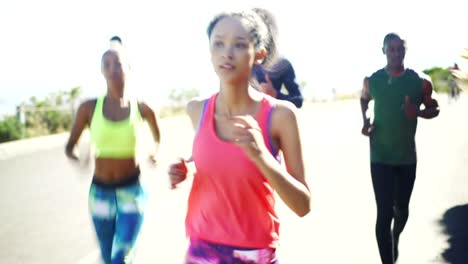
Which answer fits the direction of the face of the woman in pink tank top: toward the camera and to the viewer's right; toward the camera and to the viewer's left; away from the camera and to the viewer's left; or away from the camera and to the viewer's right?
toward the camera and to the viewer's left

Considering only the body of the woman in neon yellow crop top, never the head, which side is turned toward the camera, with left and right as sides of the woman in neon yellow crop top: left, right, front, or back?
front

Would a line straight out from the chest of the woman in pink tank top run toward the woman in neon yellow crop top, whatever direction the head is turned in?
no

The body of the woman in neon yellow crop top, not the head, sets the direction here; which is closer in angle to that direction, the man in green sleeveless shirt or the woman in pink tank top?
the woman in pink tank top

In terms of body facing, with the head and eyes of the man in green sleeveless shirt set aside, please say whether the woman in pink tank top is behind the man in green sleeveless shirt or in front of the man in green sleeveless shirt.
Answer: in front

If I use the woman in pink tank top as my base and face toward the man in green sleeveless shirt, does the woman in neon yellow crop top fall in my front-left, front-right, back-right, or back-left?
front-left

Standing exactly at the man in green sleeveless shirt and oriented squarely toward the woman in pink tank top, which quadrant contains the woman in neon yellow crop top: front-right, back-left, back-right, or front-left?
front-right

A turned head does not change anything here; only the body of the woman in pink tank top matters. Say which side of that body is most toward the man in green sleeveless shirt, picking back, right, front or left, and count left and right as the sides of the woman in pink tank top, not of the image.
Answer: back

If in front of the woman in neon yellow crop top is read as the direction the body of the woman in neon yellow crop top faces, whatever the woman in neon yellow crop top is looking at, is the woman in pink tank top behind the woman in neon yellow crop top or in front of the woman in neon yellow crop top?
in front

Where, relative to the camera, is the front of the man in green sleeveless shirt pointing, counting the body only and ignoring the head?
toward the camera

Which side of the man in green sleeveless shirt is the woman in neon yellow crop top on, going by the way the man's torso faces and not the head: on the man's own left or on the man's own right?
on the man's own right

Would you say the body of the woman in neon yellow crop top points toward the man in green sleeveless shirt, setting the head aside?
no

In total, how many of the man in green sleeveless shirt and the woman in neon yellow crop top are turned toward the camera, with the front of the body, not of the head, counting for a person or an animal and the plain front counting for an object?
2

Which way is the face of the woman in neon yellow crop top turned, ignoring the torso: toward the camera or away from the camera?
toward the camera

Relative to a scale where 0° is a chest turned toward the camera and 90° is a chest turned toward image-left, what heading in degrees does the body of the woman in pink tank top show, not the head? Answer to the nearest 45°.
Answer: approximately 45°
